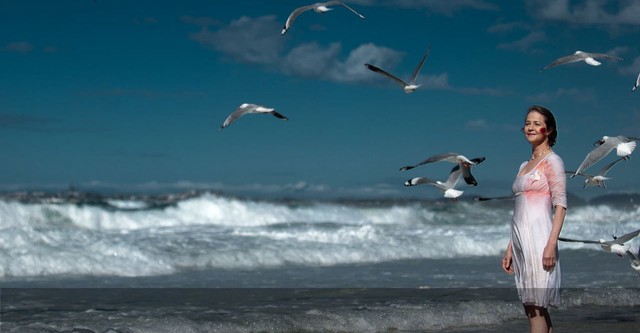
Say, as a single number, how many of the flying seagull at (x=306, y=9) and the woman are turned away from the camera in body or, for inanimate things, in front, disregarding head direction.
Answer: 0

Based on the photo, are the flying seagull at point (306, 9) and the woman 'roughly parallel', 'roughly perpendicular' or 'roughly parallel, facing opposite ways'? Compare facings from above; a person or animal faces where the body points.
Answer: roughly perpendicular

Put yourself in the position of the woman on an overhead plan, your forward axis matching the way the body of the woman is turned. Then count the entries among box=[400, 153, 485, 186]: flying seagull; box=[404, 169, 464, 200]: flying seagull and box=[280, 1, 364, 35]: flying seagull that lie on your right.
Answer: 3

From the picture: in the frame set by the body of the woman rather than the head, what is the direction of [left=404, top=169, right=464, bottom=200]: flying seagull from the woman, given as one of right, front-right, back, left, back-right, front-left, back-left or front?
right

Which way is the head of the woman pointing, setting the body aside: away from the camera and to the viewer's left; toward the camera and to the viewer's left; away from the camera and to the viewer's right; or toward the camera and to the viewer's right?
toward the camera and to the viewer's left

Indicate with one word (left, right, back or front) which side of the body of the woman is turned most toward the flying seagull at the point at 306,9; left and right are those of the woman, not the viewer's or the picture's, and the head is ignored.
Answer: right

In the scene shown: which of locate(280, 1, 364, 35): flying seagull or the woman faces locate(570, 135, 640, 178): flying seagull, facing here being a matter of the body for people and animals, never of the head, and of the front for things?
locate(280, 1, 364, 35): flying seagull
